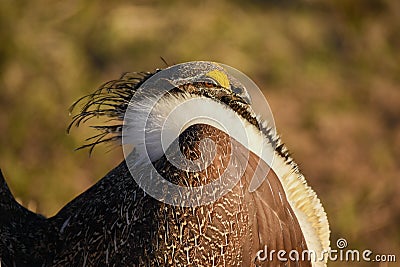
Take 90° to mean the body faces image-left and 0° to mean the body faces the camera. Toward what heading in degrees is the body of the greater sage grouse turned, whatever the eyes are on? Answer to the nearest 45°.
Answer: approximately 270°
